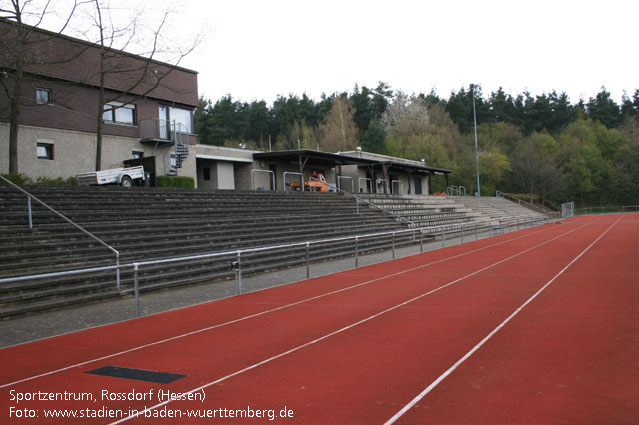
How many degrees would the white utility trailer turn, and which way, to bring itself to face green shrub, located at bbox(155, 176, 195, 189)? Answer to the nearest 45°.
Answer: approximately 180°
